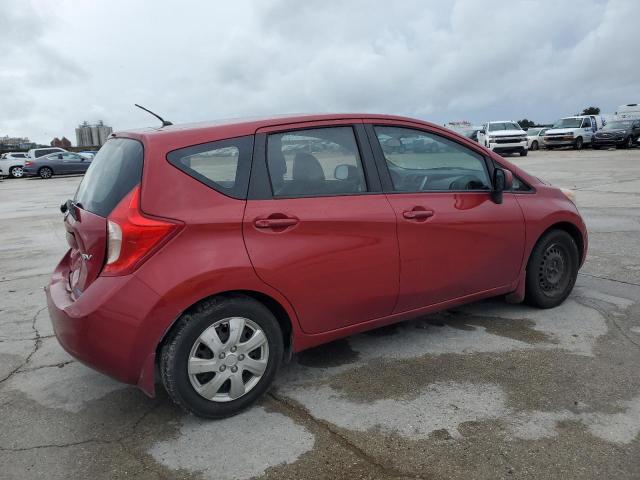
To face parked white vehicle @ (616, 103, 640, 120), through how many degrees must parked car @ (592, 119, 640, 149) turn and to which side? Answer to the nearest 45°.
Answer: approximately 135° to its right

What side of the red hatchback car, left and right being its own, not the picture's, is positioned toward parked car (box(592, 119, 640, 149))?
front

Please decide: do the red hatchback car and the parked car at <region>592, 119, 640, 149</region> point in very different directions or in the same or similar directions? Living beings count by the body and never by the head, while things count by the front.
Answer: very different directions

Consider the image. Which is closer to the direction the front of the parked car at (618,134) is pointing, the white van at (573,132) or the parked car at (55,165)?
the parked car

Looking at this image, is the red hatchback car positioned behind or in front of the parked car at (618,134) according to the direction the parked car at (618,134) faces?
in front

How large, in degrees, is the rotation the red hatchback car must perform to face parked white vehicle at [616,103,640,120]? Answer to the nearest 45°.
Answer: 0° — it already faces it

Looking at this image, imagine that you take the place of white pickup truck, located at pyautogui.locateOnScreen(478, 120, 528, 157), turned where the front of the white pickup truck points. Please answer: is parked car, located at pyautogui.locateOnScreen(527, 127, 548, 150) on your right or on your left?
on your left

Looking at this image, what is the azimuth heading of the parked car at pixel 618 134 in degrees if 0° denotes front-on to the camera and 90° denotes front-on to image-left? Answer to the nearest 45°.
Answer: approximately 45°

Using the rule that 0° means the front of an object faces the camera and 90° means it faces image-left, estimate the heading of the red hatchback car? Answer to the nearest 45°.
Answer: approximately 225°

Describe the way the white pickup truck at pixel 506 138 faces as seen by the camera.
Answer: facing the viewer and to the right of the viewer

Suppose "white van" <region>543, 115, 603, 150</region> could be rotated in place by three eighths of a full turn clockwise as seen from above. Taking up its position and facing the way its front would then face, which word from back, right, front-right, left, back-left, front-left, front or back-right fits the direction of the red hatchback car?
back

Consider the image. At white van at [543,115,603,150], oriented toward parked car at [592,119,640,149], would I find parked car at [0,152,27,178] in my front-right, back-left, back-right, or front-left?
back-right

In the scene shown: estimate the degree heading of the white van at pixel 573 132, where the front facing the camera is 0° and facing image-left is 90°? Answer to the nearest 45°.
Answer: approximately 45°

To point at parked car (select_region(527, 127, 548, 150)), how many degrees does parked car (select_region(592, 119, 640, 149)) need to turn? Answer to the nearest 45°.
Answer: approximately 90° to its right

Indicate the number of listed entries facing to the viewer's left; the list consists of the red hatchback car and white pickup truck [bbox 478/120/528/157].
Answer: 0
